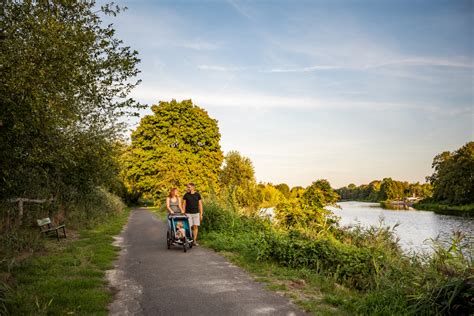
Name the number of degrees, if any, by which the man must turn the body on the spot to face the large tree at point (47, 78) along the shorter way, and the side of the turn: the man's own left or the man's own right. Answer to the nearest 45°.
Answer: approximately 45° to the man's own right

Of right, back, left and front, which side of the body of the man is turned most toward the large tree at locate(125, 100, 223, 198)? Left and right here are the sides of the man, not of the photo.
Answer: back

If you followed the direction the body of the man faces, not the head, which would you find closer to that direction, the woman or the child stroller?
the child stroller

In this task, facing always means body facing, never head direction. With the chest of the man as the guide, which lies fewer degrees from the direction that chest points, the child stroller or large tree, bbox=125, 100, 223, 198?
the child stroller

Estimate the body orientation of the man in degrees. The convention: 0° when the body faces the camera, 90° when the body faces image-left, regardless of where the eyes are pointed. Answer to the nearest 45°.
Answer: approximately 0°

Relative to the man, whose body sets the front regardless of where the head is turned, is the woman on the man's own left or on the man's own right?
on the man's own right
